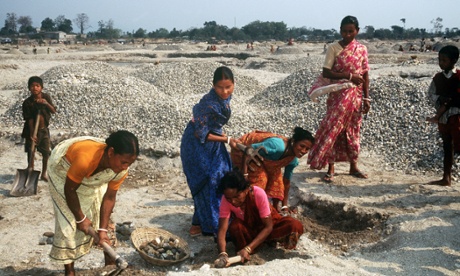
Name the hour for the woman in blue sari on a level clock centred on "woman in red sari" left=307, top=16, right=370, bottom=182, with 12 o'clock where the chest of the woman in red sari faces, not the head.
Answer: The woman in blue sari is roughly at 1 o'clock from the woman in red sari.

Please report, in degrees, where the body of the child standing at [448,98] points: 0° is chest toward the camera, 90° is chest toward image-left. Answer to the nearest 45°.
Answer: approximately 45°

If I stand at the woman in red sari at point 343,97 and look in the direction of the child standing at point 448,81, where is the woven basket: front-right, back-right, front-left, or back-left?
back-right

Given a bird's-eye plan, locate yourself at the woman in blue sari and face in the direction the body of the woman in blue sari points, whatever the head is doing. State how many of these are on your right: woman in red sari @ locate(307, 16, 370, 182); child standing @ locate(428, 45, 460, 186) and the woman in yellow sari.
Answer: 1

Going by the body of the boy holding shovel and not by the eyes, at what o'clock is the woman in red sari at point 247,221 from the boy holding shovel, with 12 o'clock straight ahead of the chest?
The woman in red sari is roughly at 11 o'clock from the boy holding shovel.

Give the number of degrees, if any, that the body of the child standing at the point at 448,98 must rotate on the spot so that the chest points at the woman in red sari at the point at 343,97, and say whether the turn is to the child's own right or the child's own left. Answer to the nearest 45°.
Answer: approximately 45° to the child's own right

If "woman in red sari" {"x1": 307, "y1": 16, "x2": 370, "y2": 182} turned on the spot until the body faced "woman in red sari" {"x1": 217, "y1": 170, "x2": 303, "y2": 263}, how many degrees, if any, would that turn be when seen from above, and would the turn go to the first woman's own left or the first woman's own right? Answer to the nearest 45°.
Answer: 0° — they already face them

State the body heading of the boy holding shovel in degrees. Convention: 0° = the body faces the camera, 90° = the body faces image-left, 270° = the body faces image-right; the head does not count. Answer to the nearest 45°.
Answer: approximately 0°

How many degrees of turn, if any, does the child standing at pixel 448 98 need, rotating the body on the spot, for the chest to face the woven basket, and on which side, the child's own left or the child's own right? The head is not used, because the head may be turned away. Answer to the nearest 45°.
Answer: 0° — they already face it

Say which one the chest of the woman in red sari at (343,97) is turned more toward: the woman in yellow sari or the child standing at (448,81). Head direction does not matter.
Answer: the woman in yellow sari

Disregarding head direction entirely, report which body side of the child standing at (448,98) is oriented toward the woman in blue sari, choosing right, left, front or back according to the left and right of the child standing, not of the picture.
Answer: front
